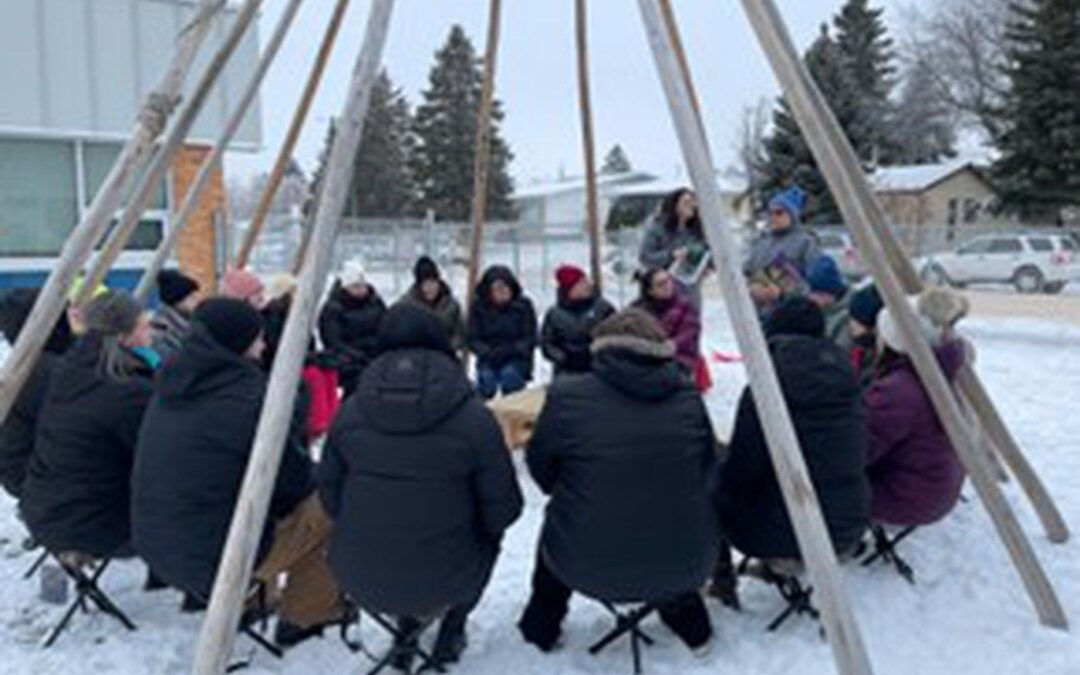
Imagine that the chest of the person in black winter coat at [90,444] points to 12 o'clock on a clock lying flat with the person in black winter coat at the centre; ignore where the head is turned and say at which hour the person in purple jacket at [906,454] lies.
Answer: The person in purple jacket is roughly at 2 o'clock from the person in black winter coat.

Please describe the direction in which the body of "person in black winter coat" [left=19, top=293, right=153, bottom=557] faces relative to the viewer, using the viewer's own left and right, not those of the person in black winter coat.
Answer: facing away from the viewer and to the right of the viewer

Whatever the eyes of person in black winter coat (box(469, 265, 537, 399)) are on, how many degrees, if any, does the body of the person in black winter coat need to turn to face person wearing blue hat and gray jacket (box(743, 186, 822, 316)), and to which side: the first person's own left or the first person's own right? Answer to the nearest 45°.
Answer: approximately 90° to the first person's own left

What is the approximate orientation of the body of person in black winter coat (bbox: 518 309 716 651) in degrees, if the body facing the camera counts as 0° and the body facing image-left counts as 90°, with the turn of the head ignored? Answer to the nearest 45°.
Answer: approximately 180°

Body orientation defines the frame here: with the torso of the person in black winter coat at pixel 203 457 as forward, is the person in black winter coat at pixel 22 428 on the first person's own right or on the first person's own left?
on the first person's own left

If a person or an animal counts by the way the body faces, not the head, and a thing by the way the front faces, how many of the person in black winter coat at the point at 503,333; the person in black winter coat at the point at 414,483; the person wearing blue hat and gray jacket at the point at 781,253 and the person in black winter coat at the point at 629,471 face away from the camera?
2

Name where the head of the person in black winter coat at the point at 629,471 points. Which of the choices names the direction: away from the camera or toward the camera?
away from the camera

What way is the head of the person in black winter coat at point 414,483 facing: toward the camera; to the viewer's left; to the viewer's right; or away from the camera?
away from the camera

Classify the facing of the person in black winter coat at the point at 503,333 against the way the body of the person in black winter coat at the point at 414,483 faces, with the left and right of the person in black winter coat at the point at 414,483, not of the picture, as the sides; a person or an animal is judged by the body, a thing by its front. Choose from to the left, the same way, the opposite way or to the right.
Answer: the opposite way

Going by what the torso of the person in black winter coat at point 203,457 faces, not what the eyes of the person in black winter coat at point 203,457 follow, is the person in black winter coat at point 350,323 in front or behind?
in front

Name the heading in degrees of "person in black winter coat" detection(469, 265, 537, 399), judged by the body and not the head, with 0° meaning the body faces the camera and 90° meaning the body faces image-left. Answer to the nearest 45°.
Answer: approximately 0°

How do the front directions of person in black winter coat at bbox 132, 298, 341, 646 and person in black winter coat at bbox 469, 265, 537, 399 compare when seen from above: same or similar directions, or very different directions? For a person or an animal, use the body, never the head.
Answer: very different directions

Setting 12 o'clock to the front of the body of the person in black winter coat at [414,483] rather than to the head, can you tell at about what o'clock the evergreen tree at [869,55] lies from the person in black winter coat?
The evergreen tree is roughly at 1 o'clock from the person in black winter coat.

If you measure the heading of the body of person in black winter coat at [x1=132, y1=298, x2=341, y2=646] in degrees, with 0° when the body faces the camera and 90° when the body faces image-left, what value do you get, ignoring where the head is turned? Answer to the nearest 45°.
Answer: approximately 225°

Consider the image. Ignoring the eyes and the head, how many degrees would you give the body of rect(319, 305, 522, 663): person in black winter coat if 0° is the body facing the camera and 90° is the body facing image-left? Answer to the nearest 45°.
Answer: approximately 180°

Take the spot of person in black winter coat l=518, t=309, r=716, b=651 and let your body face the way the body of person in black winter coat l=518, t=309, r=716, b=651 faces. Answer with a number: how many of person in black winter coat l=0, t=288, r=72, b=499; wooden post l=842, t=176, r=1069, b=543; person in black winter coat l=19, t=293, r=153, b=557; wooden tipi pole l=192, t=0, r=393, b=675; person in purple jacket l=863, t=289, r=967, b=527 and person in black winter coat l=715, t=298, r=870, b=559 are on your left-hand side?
3

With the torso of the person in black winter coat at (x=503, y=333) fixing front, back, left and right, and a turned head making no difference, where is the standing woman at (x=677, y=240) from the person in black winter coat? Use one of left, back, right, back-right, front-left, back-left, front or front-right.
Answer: left
